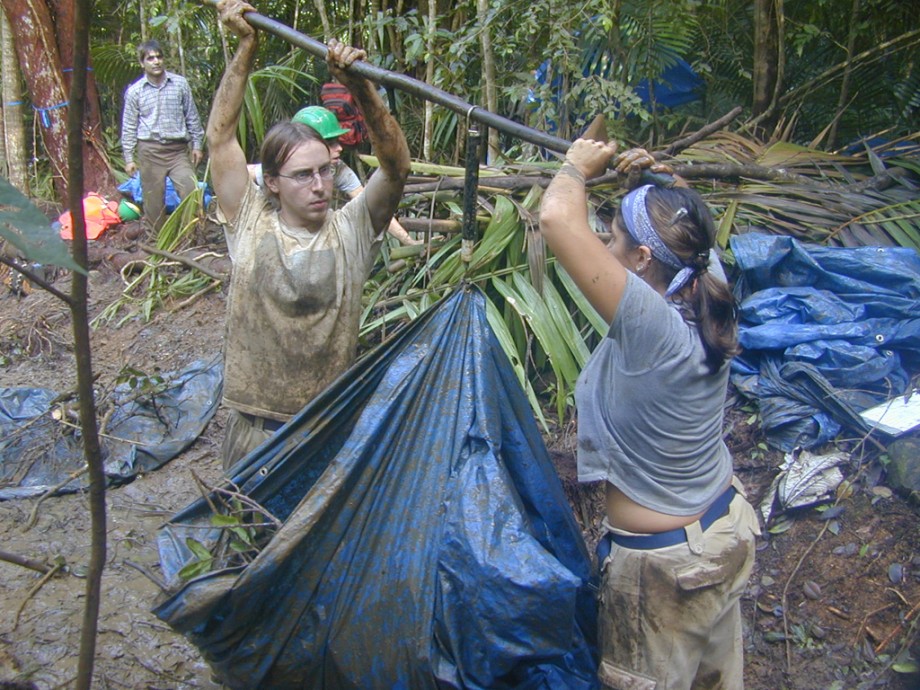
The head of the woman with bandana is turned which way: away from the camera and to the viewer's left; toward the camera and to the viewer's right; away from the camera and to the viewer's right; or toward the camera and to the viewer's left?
away from the camera and to the viewer's left

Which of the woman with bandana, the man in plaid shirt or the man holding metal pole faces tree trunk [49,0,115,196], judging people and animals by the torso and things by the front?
the woman with bandana

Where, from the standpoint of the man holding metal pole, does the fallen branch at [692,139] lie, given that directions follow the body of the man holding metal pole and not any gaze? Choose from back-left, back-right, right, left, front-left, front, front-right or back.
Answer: left

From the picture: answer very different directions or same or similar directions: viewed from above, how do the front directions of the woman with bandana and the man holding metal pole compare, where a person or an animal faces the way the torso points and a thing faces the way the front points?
very different directions

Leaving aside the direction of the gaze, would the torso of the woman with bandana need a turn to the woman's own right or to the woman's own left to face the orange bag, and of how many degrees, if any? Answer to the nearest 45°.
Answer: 0° — they already face it

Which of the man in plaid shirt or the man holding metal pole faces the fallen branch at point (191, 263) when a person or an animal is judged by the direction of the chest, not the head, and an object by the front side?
the man in plaid shirt

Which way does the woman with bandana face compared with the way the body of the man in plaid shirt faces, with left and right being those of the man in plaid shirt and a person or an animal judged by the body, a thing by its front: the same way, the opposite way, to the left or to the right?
the opposite way

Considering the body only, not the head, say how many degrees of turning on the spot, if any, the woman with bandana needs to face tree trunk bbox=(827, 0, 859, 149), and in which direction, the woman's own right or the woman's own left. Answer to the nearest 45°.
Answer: approximately 45° to the woman's own right

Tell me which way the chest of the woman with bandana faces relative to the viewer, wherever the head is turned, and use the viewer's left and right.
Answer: facing away from the viewer and to the left of the viewer

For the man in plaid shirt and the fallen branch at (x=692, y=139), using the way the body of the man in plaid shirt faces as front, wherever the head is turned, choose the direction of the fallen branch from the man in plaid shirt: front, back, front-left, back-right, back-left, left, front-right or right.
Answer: front-left

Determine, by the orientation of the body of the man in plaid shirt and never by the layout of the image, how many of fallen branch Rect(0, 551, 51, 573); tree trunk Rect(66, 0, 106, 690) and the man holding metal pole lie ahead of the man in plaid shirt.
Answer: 3

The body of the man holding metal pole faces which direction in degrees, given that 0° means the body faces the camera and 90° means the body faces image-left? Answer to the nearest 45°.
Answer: approximately 315°

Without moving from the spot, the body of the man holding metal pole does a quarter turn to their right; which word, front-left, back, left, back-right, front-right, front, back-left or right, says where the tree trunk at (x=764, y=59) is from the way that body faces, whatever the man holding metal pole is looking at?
back

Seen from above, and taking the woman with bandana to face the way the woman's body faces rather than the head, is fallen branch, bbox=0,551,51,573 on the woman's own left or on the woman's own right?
on the woman's own left

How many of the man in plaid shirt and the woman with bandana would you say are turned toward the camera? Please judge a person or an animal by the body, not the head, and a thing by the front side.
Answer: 1

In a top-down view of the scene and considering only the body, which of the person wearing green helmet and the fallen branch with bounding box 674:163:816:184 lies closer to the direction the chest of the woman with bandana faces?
the person wearing green helmet

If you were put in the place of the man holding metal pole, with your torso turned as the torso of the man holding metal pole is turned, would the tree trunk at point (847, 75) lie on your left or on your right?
on your left

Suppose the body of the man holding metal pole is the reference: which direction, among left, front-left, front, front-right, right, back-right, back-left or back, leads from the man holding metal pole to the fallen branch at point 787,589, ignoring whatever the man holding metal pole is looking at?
front-left
